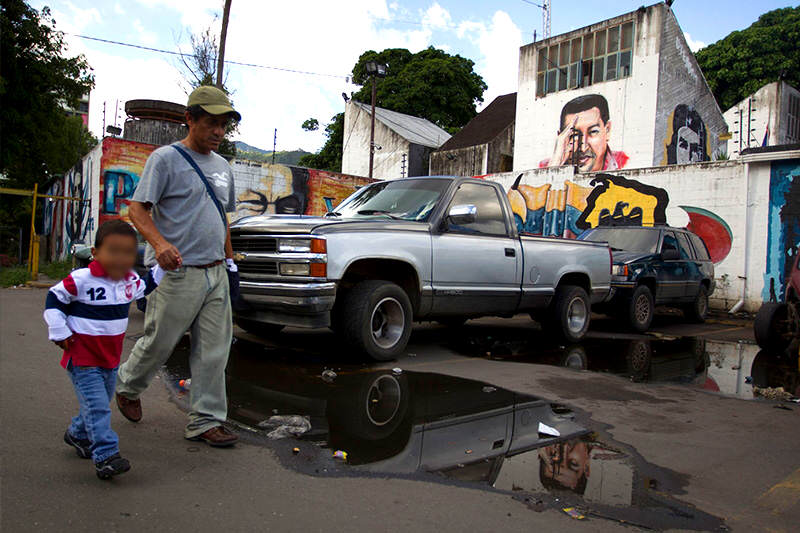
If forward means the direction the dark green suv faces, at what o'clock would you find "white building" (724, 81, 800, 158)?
The white building is roughly at 5 o'clock from the dark green suv.

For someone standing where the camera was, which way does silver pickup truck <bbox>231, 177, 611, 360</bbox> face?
facing the viewer and to the left of the viewer

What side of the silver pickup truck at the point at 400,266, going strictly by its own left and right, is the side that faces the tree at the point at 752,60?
back

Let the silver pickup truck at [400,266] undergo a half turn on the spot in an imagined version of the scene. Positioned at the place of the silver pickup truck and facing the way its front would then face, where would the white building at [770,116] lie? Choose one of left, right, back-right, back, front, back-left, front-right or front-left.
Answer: front

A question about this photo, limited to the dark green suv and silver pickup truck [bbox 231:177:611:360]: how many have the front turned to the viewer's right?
0

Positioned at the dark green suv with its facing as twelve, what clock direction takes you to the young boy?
The young boy is roughly at 11 o'clock from the dark green suv.

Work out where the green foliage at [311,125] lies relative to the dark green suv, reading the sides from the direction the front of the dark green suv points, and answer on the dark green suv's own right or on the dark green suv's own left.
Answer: on the dark green suv's own right
